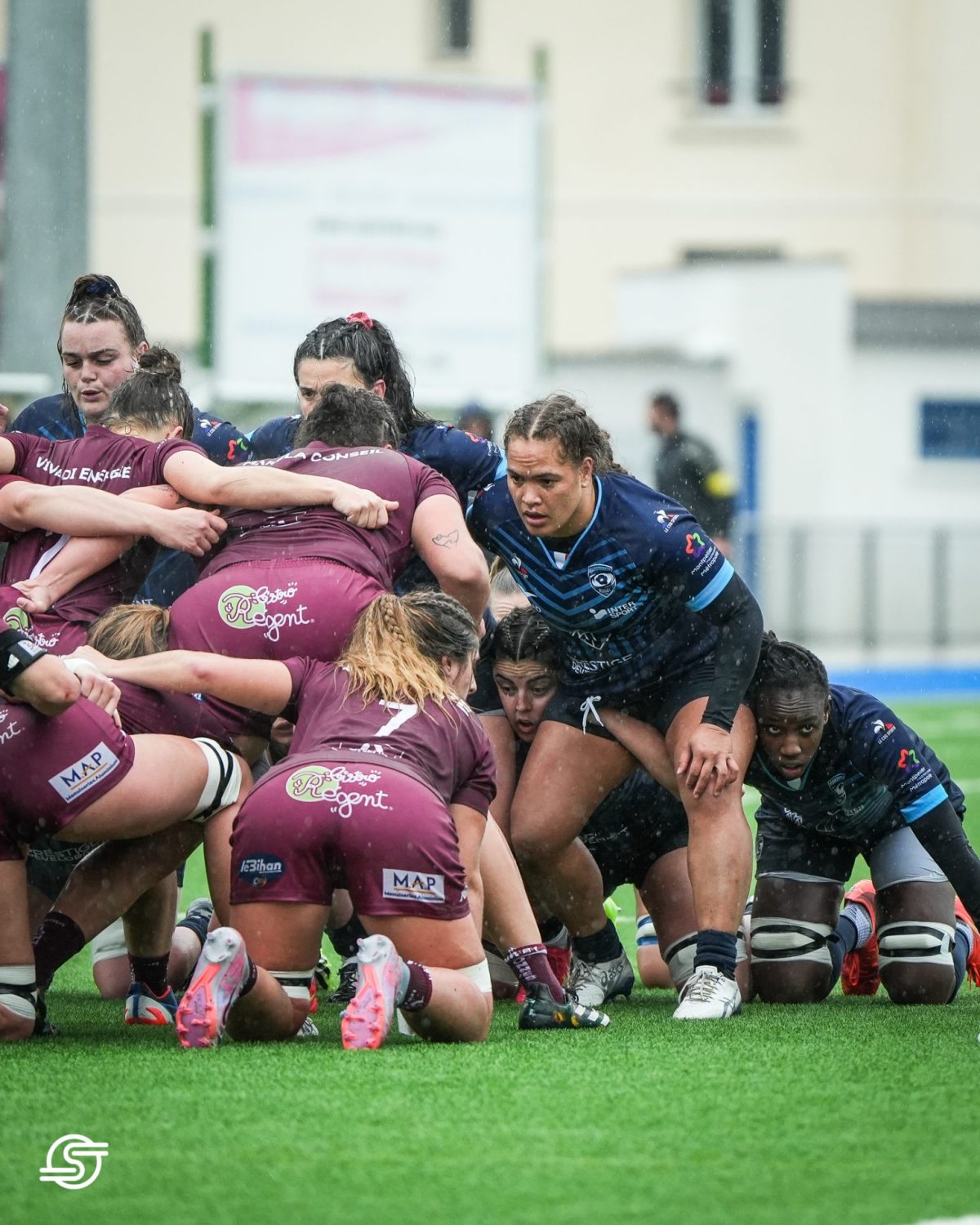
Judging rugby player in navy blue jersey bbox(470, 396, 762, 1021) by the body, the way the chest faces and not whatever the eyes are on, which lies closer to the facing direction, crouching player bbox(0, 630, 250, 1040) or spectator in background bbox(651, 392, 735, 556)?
the crouching player

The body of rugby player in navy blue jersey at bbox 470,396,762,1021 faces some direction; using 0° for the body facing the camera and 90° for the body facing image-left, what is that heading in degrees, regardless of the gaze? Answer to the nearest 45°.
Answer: approximately 45°

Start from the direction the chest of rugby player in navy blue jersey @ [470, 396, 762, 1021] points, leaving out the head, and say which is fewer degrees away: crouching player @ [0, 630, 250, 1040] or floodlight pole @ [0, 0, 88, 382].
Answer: the crouching player

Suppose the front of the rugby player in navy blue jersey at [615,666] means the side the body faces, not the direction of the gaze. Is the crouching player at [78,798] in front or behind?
in front

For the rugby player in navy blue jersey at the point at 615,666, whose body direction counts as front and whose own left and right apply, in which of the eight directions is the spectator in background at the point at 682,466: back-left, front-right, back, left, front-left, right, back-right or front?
back-right

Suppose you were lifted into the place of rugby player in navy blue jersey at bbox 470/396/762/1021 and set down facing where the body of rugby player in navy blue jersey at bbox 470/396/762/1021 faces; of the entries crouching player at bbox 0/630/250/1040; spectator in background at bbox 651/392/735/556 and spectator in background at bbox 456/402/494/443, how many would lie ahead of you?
1

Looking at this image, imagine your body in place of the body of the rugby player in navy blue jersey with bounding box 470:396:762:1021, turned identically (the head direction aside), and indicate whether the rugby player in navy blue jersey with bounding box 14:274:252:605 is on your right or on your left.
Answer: on your right

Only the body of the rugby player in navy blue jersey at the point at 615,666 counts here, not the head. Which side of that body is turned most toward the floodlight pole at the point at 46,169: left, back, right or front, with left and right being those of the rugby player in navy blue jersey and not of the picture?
right

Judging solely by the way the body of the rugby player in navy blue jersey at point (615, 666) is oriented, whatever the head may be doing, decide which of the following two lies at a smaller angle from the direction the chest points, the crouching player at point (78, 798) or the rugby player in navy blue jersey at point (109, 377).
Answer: the crouching player

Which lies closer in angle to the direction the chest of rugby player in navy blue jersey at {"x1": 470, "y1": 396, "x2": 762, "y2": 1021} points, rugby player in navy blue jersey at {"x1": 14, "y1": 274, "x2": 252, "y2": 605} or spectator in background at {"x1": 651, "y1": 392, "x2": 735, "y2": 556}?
the rugby player in navy blue jersey
